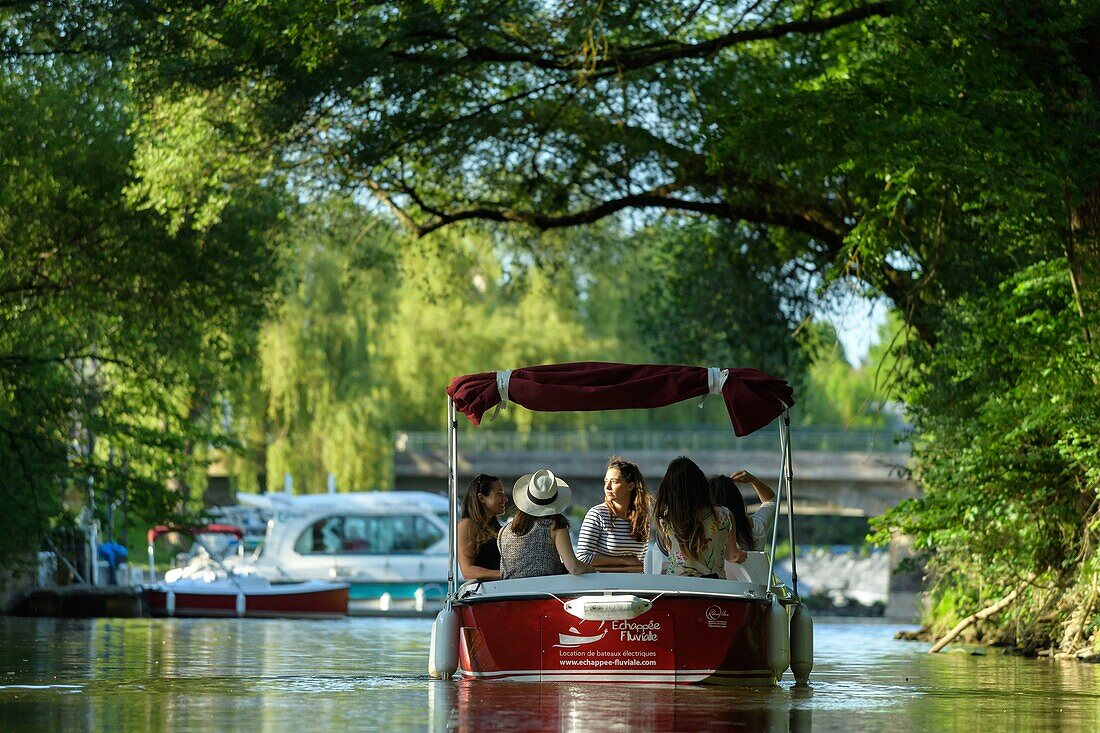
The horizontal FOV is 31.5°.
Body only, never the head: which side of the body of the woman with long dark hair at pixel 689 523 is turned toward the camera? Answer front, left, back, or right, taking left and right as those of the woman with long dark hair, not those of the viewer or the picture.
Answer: back

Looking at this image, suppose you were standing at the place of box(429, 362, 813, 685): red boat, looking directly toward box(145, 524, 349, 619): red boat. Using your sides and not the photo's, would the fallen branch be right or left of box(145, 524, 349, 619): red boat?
right

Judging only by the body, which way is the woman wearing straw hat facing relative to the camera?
away from the camera

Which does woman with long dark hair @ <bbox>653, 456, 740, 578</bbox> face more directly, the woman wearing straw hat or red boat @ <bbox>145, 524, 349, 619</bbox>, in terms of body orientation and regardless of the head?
the red boat

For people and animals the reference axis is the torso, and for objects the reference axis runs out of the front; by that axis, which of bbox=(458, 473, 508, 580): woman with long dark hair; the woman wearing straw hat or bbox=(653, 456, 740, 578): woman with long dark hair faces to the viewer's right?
bbox=(458, 473, 508, 580): woman with long dark hair

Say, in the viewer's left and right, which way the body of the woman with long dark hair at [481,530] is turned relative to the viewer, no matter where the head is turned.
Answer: facing to the right of the viewer

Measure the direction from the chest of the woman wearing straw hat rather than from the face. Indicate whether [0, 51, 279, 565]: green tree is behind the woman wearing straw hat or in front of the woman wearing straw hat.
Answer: in front

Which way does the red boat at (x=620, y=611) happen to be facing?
away from the camera

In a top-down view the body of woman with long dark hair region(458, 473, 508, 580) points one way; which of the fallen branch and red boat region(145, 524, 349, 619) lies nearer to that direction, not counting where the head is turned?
the fallen branch

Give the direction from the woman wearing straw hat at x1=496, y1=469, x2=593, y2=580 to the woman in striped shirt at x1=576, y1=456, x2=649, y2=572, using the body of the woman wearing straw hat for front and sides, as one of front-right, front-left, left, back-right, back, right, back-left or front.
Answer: right

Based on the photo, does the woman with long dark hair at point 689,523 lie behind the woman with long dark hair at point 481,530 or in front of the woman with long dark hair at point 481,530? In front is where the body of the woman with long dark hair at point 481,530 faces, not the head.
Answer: in front
